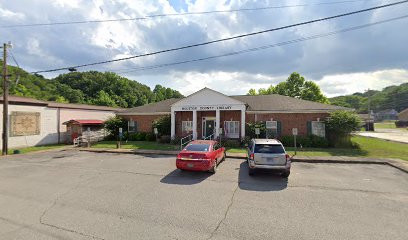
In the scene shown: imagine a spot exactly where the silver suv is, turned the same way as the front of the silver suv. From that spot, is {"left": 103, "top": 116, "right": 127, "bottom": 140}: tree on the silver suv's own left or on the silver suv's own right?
on the silver suv's own left

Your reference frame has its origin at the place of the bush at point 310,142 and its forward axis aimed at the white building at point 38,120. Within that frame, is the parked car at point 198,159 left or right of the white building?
left

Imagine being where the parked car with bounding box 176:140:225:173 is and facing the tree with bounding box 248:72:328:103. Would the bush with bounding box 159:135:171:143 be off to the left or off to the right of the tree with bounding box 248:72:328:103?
left

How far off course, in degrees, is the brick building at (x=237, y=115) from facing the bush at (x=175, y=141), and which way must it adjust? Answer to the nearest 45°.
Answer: approximately 90° to its right

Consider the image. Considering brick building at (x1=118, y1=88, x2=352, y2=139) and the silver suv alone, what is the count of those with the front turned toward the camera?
1

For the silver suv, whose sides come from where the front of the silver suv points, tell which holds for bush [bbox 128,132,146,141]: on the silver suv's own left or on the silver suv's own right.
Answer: on the silver suv's own left

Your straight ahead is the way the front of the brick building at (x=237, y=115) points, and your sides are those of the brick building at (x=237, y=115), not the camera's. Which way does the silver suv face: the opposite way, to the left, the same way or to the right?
the opposite way

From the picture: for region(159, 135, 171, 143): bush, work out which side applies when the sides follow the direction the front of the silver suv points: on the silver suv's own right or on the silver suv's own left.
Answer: on the silver suv's own left

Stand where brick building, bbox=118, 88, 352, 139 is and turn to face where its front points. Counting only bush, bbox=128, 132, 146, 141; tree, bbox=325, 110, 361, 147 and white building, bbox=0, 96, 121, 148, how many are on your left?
1

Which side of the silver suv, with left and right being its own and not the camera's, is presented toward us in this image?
back

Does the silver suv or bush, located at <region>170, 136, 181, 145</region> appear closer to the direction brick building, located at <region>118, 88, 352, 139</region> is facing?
the silver suv

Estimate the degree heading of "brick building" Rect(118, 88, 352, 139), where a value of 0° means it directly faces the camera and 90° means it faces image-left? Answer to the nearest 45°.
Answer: approximately 0°

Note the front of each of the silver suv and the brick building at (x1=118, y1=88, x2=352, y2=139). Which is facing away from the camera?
the silver suv
